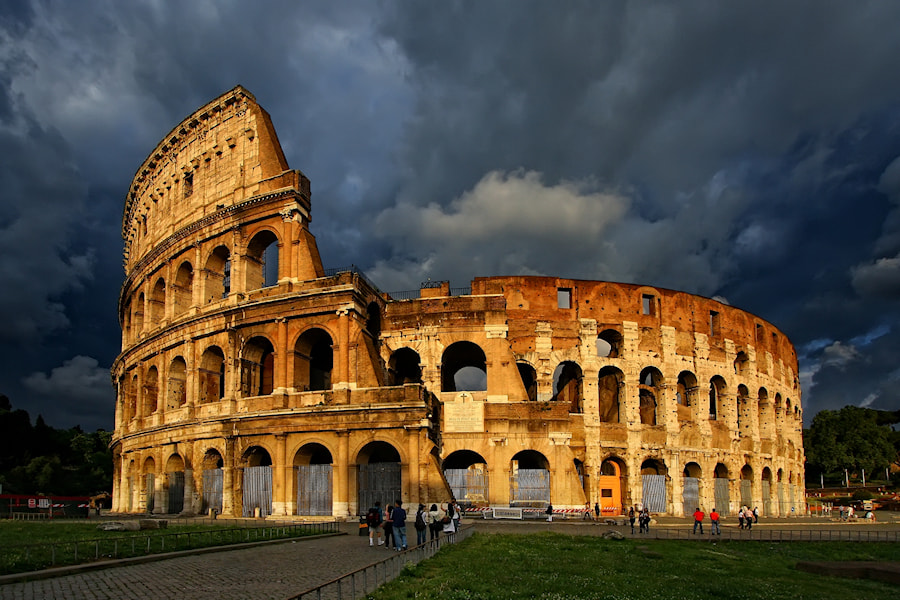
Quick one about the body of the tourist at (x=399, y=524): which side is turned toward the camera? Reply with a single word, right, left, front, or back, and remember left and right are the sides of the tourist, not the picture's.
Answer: back

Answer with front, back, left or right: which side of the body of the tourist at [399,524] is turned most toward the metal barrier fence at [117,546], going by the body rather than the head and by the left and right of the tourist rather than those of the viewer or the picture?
left

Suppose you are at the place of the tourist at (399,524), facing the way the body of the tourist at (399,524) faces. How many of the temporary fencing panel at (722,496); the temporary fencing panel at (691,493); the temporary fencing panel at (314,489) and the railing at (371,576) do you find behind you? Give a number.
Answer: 1

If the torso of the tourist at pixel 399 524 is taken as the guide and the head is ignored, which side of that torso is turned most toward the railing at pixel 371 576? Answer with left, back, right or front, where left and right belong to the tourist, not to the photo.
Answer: back

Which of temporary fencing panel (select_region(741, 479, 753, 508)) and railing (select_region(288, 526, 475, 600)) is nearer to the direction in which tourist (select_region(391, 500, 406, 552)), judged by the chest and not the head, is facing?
the temporary fencing panel

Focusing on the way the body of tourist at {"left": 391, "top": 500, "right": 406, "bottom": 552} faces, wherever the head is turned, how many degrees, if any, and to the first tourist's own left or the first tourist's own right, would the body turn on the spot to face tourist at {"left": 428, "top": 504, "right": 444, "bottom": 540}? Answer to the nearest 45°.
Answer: approximately 45° to the first tourist's own right
